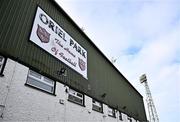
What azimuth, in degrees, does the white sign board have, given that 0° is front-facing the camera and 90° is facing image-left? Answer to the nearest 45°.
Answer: approximately 315°
